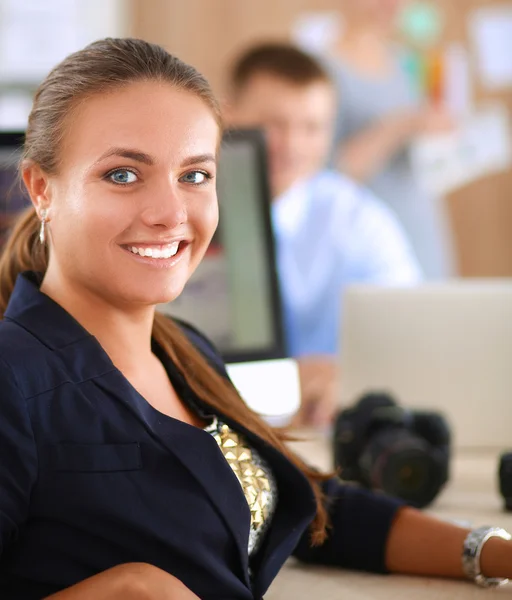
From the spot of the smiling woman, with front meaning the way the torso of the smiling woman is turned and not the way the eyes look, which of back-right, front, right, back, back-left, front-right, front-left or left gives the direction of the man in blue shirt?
back-left

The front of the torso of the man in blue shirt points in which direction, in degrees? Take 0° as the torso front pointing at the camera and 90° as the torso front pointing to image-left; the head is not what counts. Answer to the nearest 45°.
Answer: approximately 45°

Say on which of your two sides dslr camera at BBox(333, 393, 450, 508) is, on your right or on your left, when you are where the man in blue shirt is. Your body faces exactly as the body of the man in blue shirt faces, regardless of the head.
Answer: on your left

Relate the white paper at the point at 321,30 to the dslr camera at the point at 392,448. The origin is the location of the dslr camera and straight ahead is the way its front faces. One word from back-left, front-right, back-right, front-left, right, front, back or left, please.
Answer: back-left

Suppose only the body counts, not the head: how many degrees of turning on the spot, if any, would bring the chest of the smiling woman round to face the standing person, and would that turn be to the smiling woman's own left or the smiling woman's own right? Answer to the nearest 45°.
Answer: approximately 135° to the smiling woman's own left

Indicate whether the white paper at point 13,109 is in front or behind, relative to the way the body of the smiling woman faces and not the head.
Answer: behind
